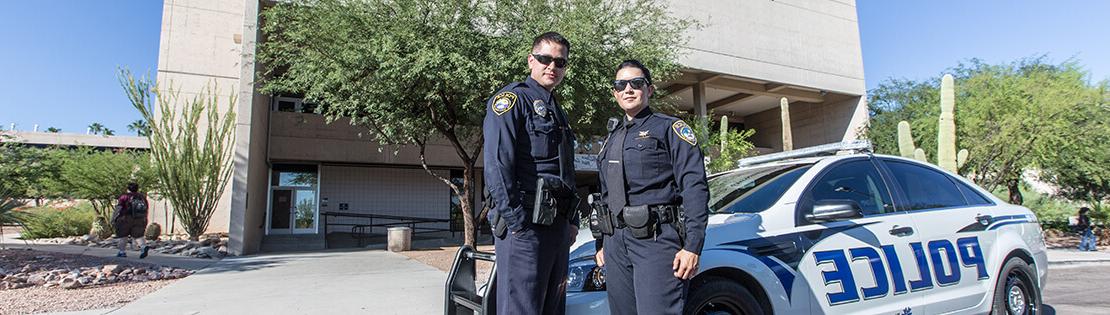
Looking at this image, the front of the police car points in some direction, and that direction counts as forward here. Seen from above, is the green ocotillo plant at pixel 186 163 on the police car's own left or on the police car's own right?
on the police car's own right

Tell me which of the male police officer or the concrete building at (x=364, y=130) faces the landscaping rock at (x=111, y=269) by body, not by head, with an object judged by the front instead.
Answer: the concrete building

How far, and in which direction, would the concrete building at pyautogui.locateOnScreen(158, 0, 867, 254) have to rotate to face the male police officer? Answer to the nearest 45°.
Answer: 0° — it already faces them

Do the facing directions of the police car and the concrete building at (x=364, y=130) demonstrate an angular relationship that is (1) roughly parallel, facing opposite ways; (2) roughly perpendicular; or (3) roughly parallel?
roughly perpendicular

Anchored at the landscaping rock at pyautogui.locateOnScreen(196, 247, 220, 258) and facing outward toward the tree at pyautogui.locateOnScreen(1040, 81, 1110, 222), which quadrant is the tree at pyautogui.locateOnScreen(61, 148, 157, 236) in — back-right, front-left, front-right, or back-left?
back-left

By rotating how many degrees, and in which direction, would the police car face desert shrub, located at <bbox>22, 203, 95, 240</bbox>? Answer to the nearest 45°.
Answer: approximately 45° to its right

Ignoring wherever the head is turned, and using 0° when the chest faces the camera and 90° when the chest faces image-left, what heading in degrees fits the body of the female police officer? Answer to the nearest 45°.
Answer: approximately 45°

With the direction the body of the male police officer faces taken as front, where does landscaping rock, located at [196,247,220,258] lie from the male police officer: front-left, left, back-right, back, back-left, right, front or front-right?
back

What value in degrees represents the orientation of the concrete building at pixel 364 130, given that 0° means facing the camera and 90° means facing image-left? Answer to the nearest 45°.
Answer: approximately 0°
